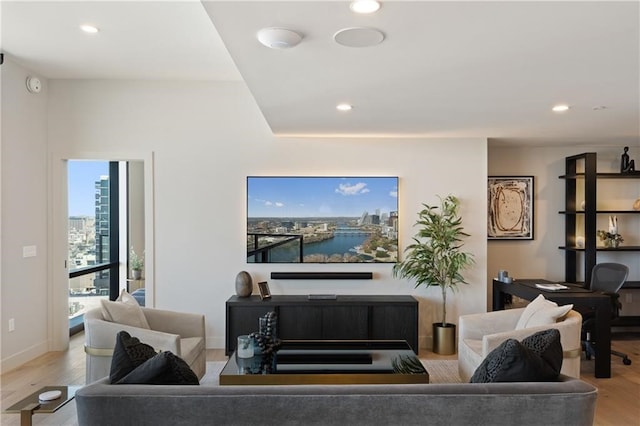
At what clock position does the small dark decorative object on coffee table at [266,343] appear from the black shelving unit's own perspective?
The small dark decorative object on coffee table is roughly at 1 o'clock from the black shelving unit.

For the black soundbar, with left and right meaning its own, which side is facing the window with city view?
right

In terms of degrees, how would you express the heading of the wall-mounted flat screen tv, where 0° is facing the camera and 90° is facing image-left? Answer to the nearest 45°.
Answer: approximately 0°

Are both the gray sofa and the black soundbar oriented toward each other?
yes

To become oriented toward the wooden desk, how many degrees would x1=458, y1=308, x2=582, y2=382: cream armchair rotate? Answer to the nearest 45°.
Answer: approximately 135° to its right

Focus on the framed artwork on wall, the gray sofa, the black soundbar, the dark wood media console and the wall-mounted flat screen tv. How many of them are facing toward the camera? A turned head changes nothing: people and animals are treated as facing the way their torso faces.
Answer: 4

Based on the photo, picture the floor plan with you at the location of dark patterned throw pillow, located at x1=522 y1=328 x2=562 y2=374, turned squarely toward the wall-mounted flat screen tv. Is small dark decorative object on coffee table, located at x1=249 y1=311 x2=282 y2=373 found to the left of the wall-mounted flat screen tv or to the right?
left

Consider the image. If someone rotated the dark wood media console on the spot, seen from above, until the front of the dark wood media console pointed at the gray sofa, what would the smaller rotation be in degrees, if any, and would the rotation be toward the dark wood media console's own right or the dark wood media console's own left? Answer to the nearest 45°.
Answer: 0° — it already faces it

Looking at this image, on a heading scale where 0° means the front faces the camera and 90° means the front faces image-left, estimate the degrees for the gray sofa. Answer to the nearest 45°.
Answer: approximately 180°

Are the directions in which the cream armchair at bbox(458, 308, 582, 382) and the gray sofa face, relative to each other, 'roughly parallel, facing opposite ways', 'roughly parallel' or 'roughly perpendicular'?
roughly perpendicular

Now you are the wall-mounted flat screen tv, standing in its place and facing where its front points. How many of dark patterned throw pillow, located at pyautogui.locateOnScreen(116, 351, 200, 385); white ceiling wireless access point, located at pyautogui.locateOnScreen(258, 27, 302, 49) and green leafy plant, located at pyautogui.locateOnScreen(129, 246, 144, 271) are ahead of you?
2

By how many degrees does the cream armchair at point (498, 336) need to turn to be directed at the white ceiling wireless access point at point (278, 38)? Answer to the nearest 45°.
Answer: approximately 45° to its left

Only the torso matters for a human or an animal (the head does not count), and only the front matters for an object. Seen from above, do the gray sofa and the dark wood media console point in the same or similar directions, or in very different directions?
very different directions

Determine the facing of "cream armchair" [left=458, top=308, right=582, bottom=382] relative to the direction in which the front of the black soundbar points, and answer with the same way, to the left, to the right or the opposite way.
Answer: to the right
